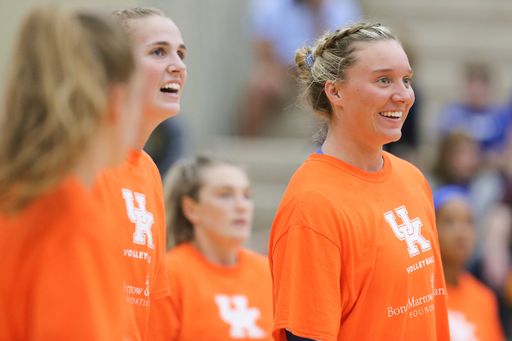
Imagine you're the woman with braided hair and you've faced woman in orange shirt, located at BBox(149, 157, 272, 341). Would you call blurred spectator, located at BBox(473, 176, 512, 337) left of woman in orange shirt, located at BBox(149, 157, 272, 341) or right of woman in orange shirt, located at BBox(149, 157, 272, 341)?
right

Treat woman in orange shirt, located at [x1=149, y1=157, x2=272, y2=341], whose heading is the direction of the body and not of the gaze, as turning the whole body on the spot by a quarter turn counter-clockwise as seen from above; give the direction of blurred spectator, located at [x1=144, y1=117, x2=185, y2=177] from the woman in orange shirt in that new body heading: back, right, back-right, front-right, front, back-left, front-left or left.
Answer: front-left

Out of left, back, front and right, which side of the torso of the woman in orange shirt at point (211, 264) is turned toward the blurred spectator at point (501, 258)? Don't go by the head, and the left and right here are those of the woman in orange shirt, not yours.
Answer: left

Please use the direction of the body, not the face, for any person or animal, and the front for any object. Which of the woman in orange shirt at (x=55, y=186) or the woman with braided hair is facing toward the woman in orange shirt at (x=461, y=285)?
the woman in orange shirt at (x=55, y=186)

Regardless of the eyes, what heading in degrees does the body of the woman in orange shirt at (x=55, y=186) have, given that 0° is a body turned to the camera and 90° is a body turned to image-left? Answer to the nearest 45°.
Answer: approximately 225°

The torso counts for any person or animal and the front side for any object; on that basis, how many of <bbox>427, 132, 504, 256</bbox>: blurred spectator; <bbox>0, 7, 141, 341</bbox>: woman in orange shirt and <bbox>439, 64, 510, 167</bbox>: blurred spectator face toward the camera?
2

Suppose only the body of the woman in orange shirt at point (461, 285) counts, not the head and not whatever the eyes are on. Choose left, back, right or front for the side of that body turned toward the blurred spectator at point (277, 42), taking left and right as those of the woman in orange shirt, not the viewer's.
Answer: back

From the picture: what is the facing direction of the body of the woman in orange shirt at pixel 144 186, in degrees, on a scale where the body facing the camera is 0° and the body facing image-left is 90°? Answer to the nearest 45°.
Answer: approximately 315°

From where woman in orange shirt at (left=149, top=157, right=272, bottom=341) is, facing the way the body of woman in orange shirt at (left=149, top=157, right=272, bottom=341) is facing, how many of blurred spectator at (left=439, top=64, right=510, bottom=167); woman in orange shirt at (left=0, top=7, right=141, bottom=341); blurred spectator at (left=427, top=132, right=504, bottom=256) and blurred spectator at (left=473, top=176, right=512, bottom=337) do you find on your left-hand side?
3
